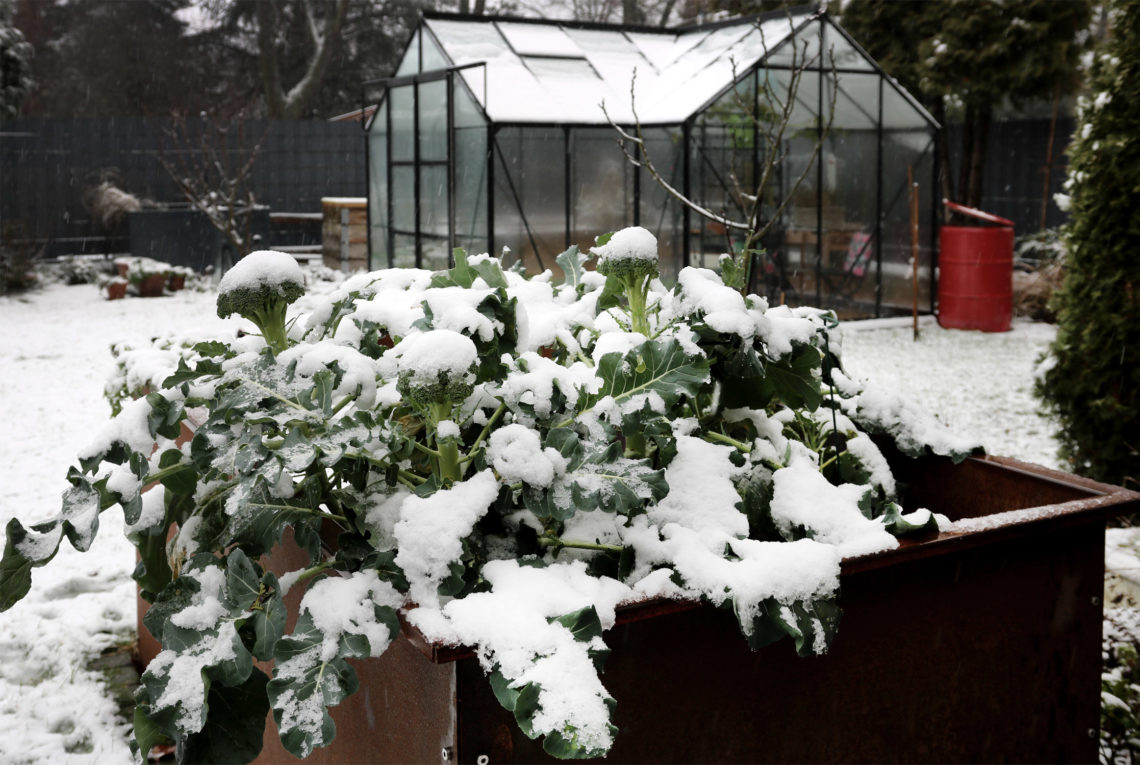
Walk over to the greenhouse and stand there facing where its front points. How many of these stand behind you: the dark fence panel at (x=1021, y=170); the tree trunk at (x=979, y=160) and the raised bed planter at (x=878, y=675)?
2

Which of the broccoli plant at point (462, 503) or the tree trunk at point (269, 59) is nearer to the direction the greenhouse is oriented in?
the broccoli plant

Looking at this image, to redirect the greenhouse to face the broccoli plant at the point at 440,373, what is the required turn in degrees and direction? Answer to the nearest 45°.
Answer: approximately 45° to its left

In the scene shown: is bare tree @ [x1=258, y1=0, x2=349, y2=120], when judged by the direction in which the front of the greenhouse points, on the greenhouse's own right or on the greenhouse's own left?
on the greenhouse's own right

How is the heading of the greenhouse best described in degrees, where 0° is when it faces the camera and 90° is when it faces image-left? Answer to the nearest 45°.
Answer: approximately 45°

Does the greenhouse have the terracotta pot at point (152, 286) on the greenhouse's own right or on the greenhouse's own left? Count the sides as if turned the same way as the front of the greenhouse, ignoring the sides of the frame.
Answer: on the greenhouse's own right

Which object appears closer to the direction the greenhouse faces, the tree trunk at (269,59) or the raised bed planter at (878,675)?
the raised bed planter

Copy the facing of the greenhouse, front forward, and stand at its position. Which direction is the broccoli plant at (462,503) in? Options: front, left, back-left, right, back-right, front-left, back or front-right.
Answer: front-left

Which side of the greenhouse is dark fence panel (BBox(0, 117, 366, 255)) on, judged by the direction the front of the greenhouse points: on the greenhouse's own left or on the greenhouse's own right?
on the greenhouse's own right

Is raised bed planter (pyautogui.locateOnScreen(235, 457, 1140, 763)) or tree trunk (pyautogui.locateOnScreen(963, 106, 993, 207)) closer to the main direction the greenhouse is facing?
the raised bed planter

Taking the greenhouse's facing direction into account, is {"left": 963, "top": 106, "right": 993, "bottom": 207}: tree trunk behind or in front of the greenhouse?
behind

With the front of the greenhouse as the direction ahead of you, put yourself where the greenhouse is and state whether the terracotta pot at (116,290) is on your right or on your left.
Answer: on your right
